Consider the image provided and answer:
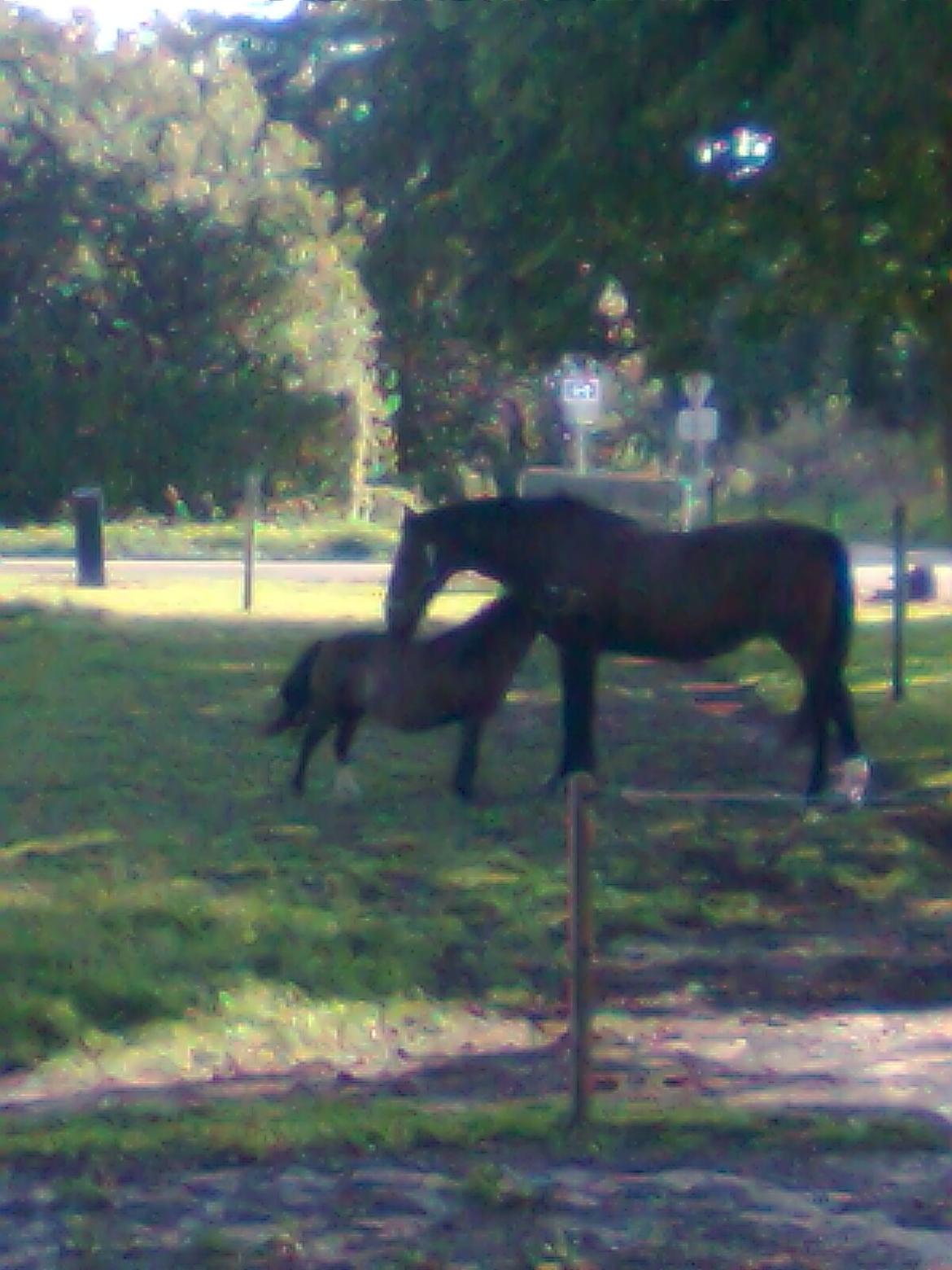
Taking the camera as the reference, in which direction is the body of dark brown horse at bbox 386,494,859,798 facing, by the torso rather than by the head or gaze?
to the viewer's left

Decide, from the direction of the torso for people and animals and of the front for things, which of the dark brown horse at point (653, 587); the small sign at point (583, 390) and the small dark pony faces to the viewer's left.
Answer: the dark brown horse

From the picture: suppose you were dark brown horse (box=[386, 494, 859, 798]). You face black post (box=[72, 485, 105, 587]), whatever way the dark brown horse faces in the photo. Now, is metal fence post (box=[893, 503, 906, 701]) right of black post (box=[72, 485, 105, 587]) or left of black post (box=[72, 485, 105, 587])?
right

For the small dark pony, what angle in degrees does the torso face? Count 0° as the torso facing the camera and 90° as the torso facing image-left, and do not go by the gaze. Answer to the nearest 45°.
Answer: approximately 270°

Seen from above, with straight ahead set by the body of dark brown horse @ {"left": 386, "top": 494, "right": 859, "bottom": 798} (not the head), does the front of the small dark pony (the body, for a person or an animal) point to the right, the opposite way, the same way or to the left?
the opposite way

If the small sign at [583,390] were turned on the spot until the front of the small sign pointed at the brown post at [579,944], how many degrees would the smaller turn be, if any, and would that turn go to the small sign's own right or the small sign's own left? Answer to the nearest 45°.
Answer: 0° — it already faces it

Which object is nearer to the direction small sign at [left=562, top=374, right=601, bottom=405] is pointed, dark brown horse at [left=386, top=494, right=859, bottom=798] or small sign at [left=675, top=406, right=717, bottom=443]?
the dark brown horse

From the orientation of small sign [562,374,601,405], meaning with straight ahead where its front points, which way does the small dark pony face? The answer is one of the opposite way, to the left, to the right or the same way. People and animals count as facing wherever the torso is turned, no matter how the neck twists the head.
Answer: to the left
